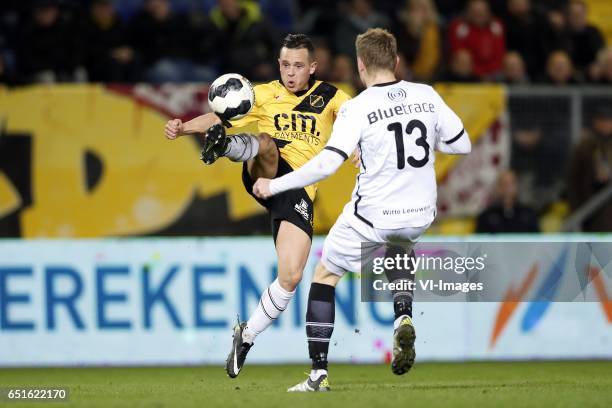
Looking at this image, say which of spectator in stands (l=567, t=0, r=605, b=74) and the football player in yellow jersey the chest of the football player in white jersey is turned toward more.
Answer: the football player in yellow jersey

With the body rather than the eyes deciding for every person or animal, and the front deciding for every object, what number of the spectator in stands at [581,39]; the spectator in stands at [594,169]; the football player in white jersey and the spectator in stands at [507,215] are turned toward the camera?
3

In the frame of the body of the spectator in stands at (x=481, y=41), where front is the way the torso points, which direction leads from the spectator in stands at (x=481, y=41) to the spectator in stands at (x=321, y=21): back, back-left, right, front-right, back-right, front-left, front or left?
right

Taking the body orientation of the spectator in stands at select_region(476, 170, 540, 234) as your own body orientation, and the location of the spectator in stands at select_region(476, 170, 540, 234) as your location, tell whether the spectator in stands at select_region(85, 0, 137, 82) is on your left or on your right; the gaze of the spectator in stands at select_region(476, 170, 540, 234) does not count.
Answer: on your right

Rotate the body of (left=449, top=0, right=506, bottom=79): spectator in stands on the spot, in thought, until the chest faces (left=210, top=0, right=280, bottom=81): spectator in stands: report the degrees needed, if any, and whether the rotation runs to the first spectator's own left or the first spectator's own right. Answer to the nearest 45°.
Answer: approximately 90° to the first spectator's own right

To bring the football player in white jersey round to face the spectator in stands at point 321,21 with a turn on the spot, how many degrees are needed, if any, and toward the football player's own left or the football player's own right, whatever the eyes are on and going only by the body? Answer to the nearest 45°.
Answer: approximately 45° to the football player's own right

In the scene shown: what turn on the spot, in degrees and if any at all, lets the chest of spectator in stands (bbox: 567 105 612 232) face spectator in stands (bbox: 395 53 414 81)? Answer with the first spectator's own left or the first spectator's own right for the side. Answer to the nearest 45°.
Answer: approximately 90° to the first spectator's own right
